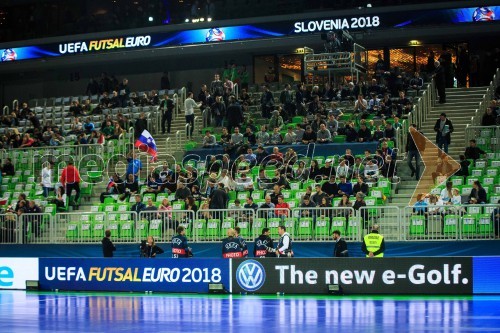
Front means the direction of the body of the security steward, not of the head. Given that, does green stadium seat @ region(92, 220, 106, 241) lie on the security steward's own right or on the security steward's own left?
on the security steward's own left

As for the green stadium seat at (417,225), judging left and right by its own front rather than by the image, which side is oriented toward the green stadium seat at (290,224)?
right

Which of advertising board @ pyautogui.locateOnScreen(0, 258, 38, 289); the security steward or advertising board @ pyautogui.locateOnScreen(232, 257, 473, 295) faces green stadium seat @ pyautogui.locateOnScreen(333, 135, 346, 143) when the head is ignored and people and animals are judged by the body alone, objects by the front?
the security steward

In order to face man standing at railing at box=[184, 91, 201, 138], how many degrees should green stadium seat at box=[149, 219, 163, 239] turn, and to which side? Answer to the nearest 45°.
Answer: approximately 180°

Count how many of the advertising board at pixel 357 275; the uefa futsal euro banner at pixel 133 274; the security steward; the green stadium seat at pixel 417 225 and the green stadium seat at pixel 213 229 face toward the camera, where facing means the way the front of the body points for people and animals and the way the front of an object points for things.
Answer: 4

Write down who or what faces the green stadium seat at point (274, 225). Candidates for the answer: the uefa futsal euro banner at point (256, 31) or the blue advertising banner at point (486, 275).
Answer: the uefa futsal euro banner

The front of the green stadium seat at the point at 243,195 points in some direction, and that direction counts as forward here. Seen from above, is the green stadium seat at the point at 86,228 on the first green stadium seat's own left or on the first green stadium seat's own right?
on the first green stadium seat's own right

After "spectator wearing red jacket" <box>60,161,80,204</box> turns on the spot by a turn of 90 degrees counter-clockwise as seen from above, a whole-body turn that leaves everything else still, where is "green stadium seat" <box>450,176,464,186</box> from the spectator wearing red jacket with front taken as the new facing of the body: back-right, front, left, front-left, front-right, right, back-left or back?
back-left

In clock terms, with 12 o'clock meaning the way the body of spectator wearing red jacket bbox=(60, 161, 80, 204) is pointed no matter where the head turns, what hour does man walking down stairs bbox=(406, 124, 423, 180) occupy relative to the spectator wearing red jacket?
The man walking down stairs is roughly at 4 o'clock from the spectator wearing red jacket.

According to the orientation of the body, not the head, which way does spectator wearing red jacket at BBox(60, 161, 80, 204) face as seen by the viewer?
away from the camera

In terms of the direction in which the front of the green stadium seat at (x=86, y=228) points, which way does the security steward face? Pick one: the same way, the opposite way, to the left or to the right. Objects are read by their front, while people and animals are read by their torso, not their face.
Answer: the opposite way

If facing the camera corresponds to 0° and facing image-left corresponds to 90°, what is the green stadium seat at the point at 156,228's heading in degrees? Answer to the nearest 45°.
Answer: approximately 0°
